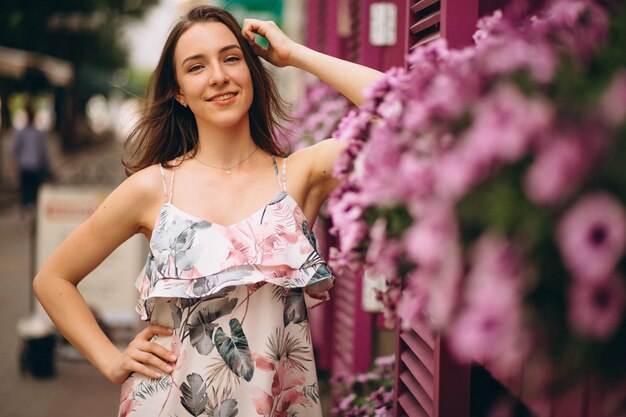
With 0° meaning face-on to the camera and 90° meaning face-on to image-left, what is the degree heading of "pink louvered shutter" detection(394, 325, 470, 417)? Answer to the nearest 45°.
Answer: approximately 45°

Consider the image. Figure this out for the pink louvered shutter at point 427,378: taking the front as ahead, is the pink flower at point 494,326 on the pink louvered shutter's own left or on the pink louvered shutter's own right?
on the pink louvered shutter's own left

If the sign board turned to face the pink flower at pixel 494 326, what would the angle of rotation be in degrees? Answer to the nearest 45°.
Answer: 0° — it already faces it

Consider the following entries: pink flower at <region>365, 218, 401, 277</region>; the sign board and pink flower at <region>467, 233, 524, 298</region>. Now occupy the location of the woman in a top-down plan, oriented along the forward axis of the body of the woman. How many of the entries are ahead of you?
2

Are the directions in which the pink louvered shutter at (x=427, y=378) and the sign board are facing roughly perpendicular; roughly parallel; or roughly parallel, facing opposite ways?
roughly perpendicular

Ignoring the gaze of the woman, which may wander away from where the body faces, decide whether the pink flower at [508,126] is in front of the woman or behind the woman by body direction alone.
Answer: in front

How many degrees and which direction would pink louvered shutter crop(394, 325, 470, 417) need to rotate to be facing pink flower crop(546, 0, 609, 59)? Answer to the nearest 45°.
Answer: approximately 45° to its left

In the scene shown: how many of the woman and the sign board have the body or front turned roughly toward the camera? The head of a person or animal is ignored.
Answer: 2

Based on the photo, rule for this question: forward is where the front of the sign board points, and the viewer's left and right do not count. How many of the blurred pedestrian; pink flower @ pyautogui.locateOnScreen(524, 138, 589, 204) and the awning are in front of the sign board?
1

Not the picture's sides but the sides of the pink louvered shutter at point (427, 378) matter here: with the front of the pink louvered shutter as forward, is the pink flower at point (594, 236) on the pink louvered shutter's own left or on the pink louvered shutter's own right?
on the pink louvered shutter's own left

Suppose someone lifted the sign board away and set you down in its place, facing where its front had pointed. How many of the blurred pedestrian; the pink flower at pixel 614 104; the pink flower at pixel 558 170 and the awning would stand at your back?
2

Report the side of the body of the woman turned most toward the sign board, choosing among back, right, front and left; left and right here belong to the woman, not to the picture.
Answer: back
